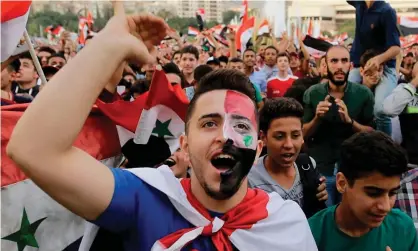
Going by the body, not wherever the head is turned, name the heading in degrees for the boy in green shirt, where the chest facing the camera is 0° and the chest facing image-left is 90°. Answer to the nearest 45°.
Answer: approximately 315°

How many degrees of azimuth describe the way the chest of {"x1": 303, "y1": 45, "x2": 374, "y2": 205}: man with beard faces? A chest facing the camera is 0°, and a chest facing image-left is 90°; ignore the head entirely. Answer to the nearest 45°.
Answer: approximately 0°

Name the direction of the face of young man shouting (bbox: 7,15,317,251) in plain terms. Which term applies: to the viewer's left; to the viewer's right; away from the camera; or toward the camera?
toward the camera

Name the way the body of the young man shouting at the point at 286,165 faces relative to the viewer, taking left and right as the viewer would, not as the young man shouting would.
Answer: facing the viewer and to the right of the viewer

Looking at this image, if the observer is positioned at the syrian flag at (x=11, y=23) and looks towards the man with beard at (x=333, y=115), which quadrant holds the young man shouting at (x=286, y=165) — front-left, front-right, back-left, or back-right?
front-right

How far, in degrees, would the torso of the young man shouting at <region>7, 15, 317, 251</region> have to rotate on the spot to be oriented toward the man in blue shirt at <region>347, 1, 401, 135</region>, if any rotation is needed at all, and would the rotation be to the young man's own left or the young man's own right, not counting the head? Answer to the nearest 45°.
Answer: approximately 135° to the young man's own left

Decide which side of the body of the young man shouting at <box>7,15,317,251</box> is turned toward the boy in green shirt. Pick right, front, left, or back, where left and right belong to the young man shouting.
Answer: left

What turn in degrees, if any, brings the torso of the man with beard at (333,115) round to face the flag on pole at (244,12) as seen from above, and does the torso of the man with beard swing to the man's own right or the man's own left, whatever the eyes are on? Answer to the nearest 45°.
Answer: approximately 180°

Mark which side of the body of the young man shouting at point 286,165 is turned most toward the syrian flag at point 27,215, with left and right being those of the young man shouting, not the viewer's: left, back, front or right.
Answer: right

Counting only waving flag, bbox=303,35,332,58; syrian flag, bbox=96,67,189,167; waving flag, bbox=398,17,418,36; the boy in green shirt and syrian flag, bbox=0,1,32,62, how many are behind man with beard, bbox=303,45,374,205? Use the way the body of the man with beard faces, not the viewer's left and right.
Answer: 2

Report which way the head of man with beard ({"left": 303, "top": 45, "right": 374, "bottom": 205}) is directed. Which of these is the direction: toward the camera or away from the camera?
toward the camera

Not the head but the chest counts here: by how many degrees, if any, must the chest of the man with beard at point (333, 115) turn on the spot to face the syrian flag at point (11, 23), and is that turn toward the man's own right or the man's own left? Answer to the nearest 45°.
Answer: approximately 45° to the man's own right

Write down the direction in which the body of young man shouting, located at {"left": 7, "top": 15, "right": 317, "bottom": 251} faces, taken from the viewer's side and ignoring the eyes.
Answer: toward the camera

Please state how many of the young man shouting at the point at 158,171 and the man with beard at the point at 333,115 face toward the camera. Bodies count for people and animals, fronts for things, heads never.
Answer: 2

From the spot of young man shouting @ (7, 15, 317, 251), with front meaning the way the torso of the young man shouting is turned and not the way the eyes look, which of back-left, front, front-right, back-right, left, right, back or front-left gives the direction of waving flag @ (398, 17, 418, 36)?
back-left

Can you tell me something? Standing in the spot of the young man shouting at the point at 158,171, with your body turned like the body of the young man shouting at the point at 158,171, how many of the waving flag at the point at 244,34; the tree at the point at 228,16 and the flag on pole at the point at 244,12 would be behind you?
3

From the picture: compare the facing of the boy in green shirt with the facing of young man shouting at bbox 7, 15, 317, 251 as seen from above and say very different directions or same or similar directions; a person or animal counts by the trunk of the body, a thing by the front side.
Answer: same or similar directions
